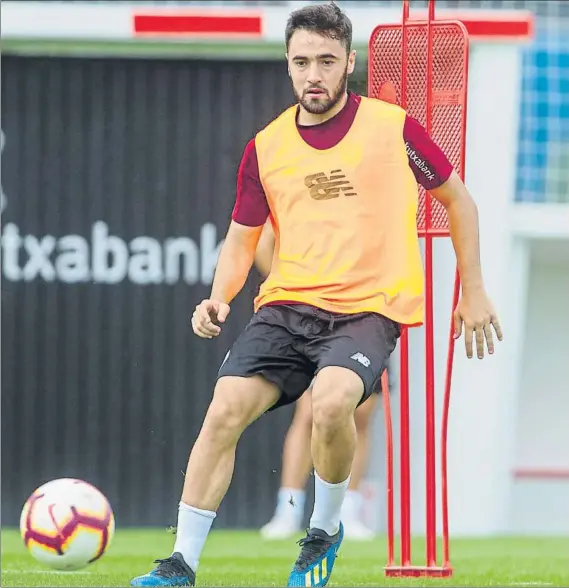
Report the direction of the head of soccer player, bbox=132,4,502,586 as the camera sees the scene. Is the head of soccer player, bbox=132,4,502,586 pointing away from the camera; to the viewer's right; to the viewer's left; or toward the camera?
toward the camera

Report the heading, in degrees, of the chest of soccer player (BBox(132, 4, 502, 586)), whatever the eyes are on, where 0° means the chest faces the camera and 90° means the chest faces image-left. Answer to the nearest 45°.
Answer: approximately 0°

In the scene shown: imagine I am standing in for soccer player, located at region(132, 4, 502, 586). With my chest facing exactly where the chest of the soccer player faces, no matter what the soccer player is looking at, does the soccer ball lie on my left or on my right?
on my right

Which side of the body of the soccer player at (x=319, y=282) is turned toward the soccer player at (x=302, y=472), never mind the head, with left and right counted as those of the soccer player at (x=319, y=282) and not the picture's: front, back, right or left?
back
